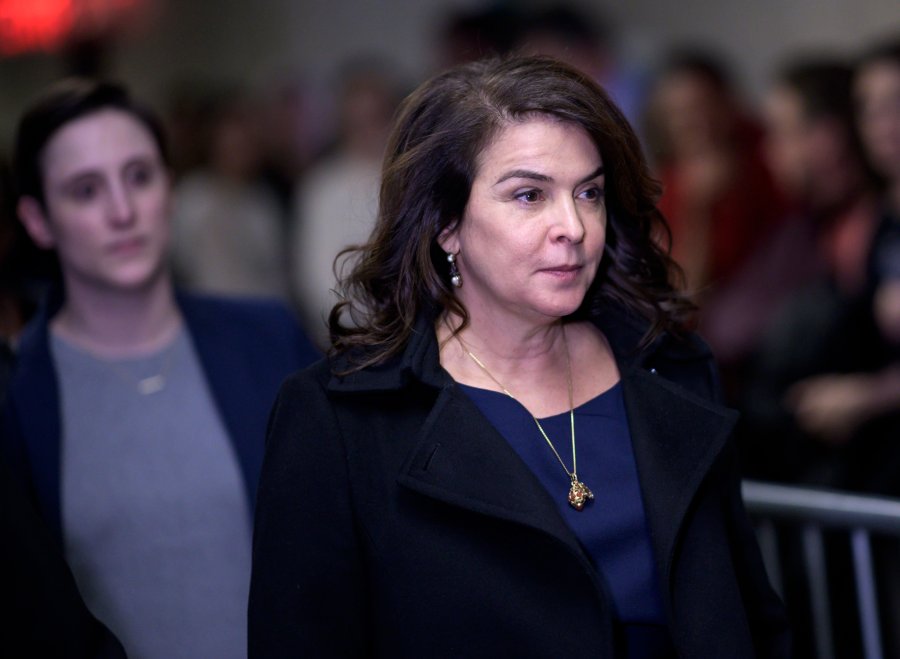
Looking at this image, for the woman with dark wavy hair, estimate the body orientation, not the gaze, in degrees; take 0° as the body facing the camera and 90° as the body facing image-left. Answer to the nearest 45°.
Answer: approximately 315°

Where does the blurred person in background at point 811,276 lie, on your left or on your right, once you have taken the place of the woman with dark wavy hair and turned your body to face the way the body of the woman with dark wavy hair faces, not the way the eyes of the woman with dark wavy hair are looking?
on your left

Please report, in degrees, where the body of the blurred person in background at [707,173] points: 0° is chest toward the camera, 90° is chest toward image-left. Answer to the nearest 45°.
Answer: approximately 45°

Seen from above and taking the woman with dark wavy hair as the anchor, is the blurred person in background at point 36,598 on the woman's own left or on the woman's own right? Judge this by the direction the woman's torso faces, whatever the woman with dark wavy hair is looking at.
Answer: on the woman's own right
